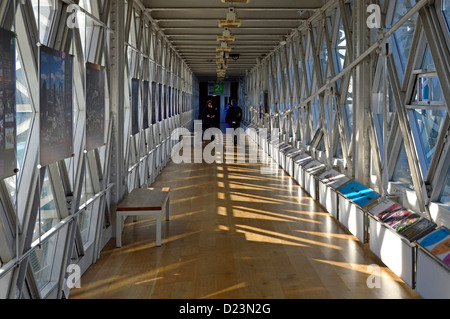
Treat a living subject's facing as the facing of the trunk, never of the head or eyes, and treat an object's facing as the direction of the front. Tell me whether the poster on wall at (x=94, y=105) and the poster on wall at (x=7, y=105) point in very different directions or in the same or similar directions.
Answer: same or similar directions

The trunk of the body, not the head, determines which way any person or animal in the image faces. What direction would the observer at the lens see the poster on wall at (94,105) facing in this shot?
facing to the right of the viewer

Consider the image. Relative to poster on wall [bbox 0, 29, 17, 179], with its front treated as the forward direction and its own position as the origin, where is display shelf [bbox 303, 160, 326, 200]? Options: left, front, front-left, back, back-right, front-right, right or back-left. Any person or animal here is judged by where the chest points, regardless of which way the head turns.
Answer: front-left

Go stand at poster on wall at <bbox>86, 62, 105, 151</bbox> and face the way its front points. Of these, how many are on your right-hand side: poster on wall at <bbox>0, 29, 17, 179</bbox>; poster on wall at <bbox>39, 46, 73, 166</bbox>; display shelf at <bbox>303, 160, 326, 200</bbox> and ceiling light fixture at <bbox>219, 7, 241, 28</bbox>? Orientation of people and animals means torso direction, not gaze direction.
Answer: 2

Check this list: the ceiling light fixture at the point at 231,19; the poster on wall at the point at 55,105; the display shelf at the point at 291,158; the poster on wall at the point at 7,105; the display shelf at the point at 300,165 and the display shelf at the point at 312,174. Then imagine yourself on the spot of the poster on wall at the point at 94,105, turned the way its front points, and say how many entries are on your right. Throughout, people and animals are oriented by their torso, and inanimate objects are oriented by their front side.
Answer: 2

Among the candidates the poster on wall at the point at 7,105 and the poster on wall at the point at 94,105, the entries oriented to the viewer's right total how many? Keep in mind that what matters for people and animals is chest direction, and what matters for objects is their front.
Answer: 2

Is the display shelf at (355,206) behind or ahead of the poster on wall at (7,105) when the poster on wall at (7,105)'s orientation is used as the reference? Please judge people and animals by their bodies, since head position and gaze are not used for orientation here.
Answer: ahead

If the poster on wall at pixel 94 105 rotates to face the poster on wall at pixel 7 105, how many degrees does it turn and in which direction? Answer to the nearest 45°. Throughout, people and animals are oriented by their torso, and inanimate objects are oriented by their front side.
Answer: approximately 90° to its right

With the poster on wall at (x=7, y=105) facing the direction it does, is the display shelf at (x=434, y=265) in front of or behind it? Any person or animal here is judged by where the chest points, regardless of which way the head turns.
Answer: in front

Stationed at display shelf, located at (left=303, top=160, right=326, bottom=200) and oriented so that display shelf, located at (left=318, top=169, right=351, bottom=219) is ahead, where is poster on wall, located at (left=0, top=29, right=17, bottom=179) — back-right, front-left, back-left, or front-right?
front-right

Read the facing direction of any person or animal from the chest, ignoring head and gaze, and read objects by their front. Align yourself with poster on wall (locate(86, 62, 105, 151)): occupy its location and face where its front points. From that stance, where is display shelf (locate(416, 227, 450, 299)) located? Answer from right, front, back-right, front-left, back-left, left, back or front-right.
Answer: front-right

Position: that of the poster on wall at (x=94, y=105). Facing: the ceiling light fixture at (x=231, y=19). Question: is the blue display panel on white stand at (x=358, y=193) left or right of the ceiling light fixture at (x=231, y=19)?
right

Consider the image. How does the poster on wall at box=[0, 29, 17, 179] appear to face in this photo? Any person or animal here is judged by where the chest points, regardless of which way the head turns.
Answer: to the viewer's right

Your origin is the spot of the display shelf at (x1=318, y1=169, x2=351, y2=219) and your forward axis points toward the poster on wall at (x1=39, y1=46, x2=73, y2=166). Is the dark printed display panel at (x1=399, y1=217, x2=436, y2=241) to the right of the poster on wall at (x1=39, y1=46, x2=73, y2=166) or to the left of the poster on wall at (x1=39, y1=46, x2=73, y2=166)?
left

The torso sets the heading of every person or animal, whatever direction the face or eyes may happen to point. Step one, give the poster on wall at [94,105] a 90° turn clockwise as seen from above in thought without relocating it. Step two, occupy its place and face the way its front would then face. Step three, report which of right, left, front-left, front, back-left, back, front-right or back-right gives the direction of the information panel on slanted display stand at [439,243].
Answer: front-left

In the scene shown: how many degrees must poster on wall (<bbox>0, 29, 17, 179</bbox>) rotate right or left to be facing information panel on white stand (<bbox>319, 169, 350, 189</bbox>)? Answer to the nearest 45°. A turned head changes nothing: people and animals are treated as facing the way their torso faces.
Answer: approximately 45° to its left
